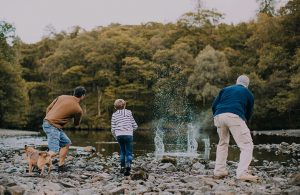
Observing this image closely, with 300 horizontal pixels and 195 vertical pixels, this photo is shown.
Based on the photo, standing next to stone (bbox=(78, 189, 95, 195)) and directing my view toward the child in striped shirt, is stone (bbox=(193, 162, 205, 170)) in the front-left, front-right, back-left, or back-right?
front-right

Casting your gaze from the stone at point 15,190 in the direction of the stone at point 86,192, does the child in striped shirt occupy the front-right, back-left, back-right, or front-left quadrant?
front-left

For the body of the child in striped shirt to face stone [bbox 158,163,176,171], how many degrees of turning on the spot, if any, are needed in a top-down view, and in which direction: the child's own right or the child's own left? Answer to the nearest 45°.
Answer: approximately 45° to the child's own right

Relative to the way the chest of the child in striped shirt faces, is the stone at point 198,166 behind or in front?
in front

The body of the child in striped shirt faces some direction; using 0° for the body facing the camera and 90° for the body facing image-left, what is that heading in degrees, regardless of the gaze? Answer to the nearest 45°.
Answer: approximately 180°

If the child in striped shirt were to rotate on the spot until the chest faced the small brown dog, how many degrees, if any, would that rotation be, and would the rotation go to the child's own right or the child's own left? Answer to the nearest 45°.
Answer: approximately 90° to the child's own left

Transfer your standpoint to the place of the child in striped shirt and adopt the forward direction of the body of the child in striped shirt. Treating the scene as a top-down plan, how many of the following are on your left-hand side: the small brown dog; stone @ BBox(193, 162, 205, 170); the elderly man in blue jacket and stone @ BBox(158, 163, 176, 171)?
1

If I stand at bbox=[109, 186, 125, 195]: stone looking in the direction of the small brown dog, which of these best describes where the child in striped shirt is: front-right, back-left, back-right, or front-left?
front-right

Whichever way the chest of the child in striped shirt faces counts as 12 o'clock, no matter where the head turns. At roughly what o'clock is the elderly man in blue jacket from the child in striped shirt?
The elderly man in blue jacket is roughly at 4 o'clock from the child in striped shirt.

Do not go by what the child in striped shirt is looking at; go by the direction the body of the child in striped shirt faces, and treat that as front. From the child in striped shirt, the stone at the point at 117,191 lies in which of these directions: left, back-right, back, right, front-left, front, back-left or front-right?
back

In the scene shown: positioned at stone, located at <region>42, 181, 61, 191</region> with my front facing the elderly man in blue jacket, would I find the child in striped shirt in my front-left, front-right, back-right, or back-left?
front-left

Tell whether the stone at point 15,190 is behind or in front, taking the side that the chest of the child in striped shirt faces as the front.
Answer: behind

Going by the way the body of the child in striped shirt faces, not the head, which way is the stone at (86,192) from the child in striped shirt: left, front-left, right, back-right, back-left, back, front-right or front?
back
